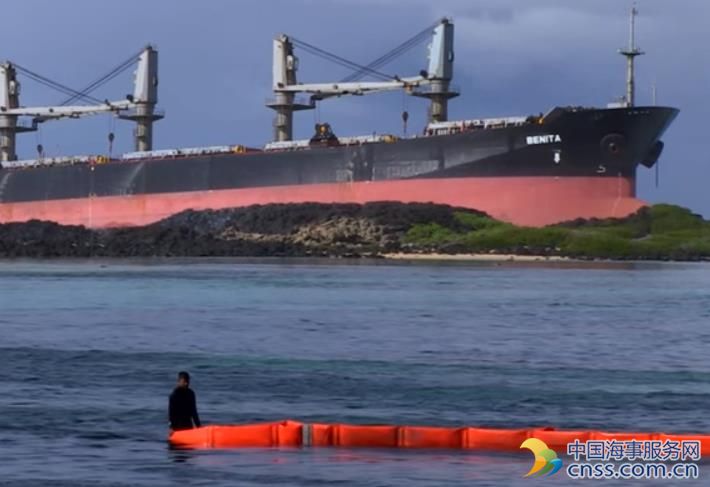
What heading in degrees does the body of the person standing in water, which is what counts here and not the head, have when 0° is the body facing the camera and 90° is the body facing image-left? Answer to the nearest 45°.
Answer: approximately 0°
